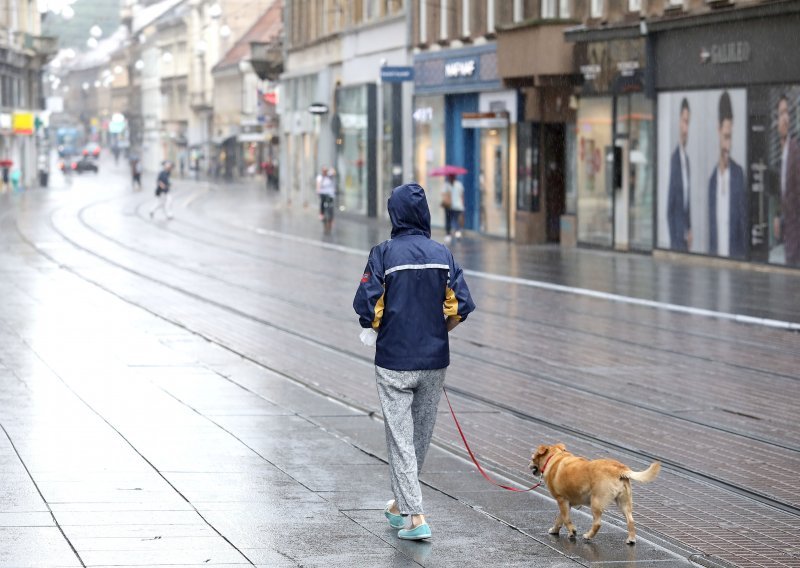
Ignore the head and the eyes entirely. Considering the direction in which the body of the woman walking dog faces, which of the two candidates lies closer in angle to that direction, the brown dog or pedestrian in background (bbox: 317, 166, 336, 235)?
the pedestrian in background

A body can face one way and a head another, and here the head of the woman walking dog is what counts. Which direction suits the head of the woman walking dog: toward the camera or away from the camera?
away from the camera

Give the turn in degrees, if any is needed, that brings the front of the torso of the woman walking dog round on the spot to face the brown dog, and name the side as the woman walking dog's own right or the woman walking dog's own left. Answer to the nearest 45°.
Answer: approximately 90° to the woman walking dog's own right

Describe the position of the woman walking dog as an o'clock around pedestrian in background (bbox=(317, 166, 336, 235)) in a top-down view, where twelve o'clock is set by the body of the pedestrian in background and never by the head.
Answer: The woman walking dog is roughly at 12 o'clock from the pedestrian in background.

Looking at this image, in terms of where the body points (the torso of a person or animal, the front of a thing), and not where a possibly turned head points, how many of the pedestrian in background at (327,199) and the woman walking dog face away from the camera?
1

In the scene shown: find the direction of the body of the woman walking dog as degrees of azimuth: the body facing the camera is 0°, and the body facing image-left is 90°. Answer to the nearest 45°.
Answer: approximately 180°

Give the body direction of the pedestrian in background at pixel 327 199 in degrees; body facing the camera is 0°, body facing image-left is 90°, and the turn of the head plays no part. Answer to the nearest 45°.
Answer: approximately 0°

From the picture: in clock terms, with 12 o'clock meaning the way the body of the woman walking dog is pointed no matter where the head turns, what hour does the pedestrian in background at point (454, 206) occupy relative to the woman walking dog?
The pedestrian in background is roughly at 12 o'clock from the woman walking dog.

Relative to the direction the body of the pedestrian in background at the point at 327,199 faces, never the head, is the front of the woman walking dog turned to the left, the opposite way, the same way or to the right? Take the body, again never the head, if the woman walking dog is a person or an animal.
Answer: the opposite way

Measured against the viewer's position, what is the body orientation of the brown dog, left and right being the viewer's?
facing away from the viewer and to the left of the viewer

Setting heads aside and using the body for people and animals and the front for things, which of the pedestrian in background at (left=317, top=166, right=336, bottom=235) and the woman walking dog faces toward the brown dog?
the pedestrian in background
